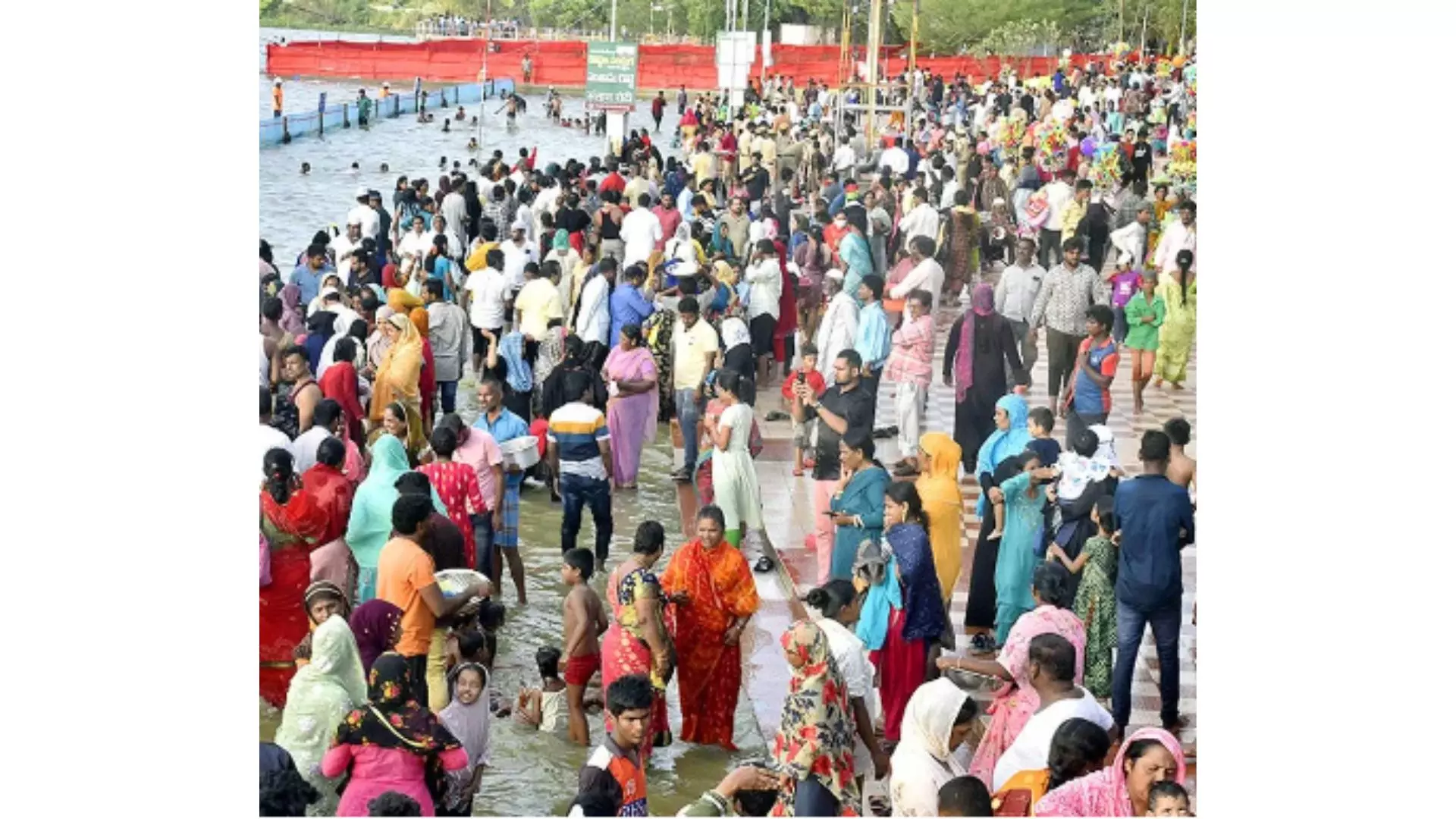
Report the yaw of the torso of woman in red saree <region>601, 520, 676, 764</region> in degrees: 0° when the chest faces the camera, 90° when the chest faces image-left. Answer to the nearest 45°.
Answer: approximately 225°

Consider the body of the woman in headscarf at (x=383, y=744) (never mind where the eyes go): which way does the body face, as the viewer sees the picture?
away from the camera

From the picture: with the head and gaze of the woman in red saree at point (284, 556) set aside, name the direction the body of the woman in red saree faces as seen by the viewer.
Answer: away from the camera

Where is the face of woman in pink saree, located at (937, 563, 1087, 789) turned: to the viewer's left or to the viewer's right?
to the viewer's left

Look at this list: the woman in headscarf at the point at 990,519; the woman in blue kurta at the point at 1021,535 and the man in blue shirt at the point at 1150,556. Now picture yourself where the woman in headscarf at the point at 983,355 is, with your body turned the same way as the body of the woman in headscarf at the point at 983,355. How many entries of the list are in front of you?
3

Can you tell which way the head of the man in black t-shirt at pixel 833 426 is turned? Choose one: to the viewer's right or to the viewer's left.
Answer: to the viewer's left

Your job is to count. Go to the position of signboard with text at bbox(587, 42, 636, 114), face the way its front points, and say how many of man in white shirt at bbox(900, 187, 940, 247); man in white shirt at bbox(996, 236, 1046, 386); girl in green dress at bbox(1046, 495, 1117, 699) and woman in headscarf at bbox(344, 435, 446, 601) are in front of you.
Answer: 4

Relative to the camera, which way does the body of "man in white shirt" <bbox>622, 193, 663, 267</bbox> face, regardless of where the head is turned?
away from the camera

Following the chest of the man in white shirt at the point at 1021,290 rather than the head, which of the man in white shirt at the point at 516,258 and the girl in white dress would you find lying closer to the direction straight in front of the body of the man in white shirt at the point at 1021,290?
the girl in white dress

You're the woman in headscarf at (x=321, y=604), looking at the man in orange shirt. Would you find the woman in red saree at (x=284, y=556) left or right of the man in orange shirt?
left
